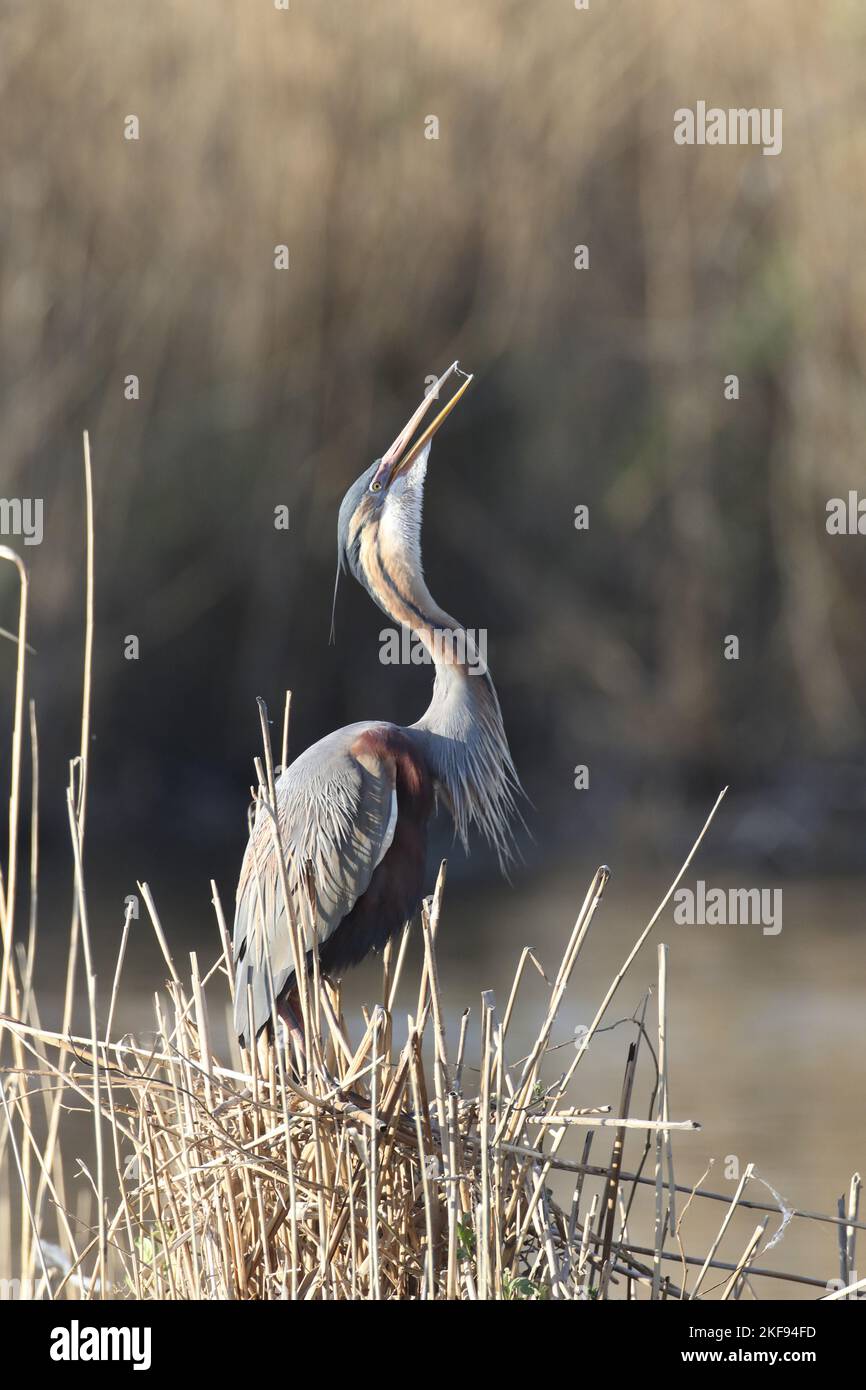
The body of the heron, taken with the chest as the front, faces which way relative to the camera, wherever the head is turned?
to the viewer's right
